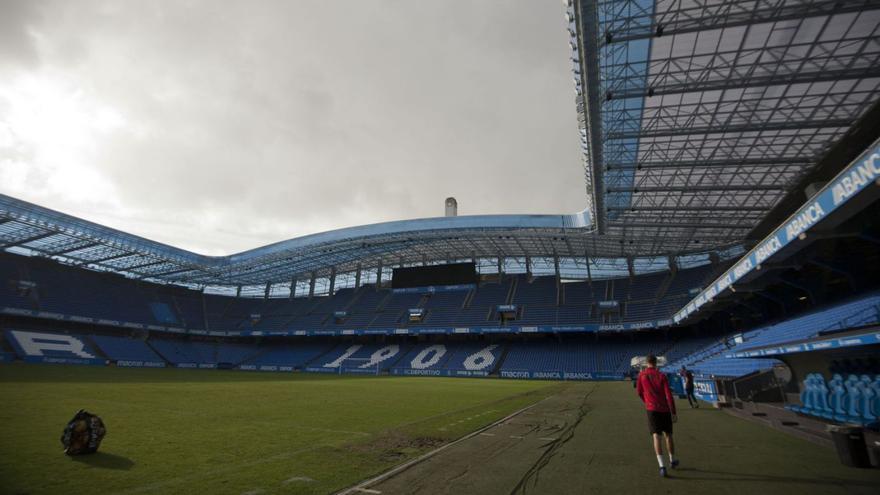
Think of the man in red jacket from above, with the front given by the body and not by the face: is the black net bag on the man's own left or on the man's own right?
on the man's own left

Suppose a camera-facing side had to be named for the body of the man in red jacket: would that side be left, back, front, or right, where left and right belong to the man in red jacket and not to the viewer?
back
